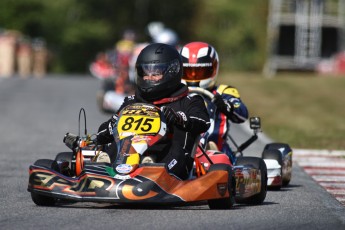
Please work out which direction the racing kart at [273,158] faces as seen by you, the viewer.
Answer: facing the viewer and to the left of the viewer

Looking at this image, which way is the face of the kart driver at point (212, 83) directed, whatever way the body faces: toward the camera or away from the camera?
toward the camera

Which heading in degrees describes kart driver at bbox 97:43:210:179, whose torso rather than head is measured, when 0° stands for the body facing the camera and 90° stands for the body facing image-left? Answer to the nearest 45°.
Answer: approximately 45°

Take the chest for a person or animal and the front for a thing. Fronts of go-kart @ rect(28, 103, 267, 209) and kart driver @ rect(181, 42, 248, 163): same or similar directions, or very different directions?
same or similar directions

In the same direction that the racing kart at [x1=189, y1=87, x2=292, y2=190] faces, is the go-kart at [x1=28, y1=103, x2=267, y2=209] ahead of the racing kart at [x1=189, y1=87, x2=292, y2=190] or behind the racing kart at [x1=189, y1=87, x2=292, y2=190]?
ahead

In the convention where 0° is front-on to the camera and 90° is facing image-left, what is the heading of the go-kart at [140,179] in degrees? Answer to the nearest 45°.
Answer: approximately 45°

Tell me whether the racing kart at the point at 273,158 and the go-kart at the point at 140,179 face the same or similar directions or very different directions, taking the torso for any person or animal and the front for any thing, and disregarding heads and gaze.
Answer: same or similar directions

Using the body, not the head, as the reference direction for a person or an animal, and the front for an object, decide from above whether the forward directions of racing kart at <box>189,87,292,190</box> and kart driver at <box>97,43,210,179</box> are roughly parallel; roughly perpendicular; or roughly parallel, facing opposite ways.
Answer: roughly parallel
